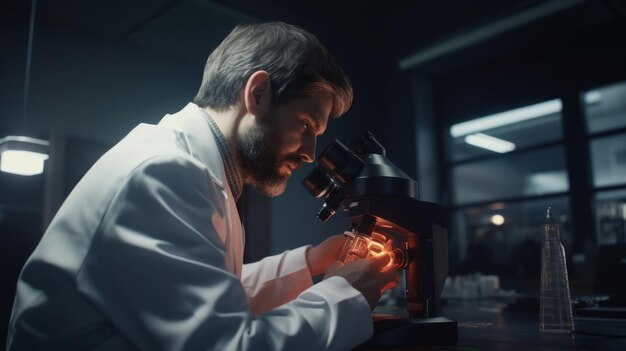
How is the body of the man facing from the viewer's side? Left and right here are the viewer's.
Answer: facing to the right of the viewer

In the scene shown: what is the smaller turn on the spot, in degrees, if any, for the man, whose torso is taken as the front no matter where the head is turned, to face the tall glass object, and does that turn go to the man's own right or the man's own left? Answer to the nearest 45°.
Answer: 0° — they already face it

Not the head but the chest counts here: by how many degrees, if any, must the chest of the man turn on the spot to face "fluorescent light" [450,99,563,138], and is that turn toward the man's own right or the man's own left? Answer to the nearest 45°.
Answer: approximately 45° to the man's own left

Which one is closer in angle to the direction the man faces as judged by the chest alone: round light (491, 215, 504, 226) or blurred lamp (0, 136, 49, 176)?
the round light

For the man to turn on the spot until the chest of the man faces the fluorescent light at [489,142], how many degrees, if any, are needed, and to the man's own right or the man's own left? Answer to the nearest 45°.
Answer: approximately 45° to the man's own left

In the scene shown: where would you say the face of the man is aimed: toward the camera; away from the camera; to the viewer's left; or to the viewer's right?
to the viewer's right

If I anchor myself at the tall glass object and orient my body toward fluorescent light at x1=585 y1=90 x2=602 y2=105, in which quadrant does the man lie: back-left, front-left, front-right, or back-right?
back-left
